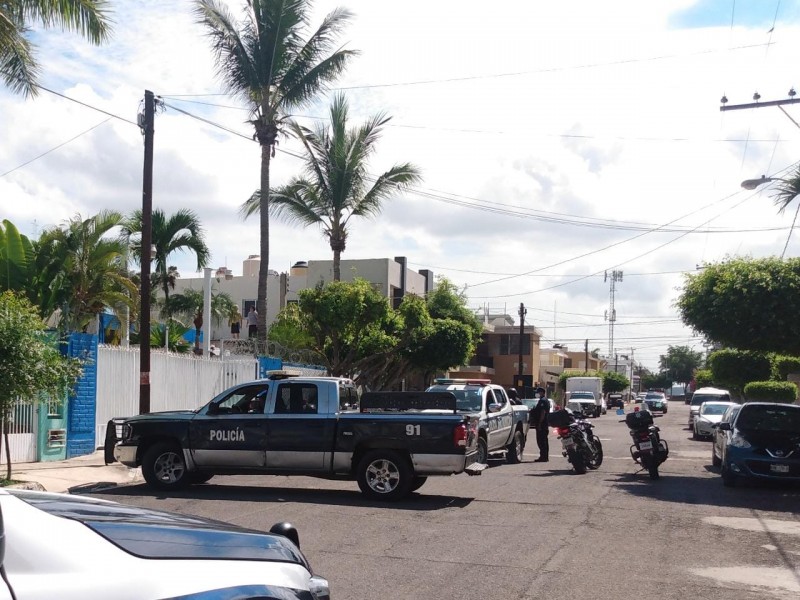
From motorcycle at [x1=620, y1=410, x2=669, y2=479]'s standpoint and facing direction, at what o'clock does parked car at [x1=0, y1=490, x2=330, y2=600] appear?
The parked car is roughly at 6 o'clock from the motorcycle.

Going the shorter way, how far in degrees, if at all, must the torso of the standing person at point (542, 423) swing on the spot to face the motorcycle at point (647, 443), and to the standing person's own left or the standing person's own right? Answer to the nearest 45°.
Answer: approximately 135° to the standing person's own left

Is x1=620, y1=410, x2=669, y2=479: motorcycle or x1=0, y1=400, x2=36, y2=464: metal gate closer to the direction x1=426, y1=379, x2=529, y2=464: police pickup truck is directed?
the metal gate

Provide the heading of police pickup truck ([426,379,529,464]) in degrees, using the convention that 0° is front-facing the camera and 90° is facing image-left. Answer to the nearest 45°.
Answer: approximately 45°

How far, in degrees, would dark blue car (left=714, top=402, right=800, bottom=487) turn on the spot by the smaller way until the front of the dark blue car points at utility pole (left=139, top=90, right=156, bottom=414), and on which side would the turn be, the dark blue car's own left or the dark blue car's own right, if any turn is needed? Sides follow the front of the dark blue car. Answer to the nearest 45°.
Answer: approximately 90° to the dark blue car's own right

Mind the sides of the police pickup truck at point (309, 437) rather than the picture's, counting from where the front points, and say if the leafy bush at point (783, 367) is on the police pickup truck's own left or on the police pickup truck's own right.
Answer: on the police pickup truck's own right

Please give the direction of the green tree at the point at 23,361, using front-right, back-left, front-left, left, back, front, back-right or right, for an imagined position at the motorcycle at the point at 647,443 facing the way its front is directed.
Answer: back-left

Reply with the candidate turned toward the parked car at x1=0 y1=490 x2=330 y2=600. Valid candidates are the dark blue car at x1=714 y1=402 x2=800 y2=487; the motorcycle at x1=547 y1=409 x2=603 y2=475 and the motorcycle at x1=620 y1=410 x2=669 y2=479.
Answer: the dark blue car
